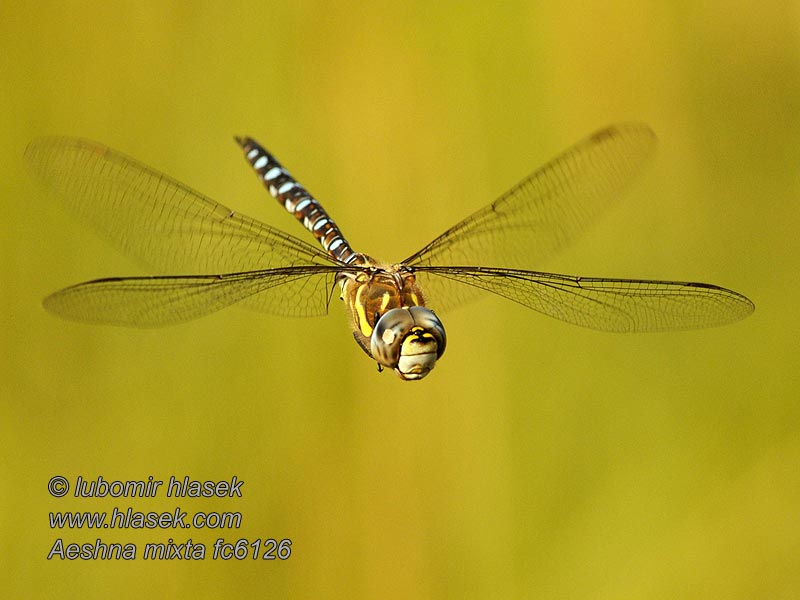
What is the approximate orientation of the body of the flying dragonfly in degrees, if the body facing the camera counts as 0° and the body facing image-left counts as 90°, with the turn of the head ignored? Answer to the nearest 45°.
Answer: approximately 315°
